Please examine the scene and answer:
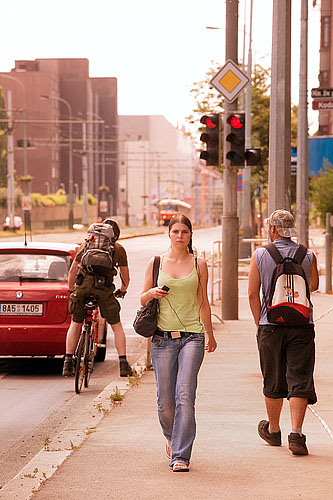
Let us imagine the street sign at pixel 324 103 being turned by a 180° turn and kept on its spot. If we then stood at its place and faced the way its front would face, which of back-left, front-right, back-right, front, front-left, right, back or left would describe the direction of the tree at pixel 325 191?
front

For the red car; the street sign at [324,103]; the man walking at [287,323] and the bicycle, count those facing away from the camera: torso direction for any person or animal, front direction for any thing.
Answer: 3

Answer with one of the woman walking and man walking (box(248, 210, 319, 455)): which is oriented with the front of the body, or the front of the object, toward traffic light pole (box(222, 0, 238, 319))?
the man walking

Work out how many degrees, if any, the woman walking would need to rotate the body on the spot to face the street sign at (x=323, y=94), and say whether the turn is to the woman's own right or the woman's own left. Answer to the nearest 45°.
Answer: approximately 180°

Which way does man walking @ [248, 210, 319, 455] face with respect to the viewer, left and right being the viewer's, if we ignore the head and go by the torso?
facing away from the viewer

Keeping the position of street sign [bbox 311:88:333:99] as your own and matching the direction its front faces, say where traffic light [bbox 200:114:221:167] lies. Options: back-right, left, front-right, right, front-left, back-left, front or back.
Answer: front-right

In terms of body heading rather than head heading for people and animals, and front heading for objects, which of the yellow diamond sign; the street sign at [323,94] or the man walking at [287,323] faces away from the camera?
the man walking

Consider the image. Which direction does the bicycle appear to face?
away from the camera

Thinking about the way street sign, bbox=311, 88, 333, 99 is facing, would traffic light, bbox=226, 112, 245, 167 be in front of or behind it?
in front

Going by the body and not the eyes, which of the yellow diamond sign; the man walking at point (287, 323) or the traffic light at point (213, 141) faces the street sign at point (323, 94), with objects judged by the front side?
the man walking

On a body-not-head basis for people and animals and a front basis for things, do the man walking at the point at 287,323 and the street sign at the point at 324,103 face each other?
yes

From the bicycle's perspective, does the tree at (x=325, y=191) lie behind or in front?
in front
